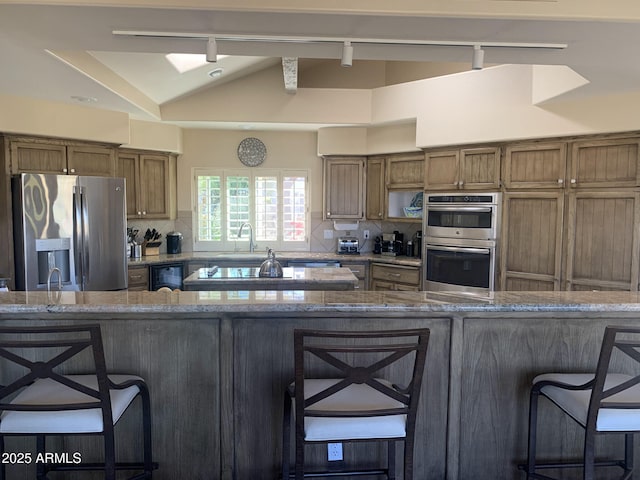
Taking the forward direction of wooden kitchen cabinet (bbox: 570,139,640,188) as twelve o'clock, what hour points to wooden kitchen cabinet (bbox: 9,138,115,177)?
wooden kitchen cabinet (bbox: 9,138,115,177) is roughly at 2 o'clock from wooden kitchen cabinet (bbox: 570,139,640,188).

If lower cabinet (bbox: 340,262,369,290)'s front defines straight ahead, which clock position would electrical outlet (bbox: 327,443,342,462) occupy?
The electrical outlet is roughly at 12 o'clock from the lower cabinet.

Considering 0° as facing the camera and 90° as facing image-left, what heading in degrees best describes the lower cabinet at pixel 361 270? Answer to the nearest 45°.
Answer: approximately 0°

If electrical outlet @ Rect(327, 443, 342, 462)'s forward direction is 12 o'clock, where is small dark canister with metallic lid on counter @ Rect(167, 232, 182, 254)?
The small dark canister with metallic lid on counter is roughly at 5 o'clock from the electrical outlet.

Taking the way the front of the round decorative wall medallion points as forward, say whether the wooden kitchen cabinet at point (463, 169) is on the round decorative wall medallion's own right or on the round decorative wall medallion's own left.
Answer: on the round decorative wall medallion's own left

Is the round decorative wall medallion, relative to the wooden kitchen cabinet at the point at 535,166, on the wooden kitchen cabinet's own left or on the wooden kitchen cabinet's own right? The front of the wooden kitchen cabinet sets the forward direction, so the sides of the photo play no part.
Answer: on the wooden kitchen cabinet's own right

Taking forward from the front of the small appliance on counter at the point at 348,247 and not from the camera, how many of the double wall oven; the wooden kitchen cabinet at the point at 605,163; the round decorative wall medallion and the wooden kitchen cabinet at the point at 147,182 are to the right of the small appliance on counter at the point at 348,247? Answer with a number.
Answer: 2

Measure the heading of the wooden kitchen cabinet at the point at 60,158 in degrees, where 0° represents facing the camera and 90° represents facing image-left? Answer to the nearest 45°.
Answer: approximately 315°
